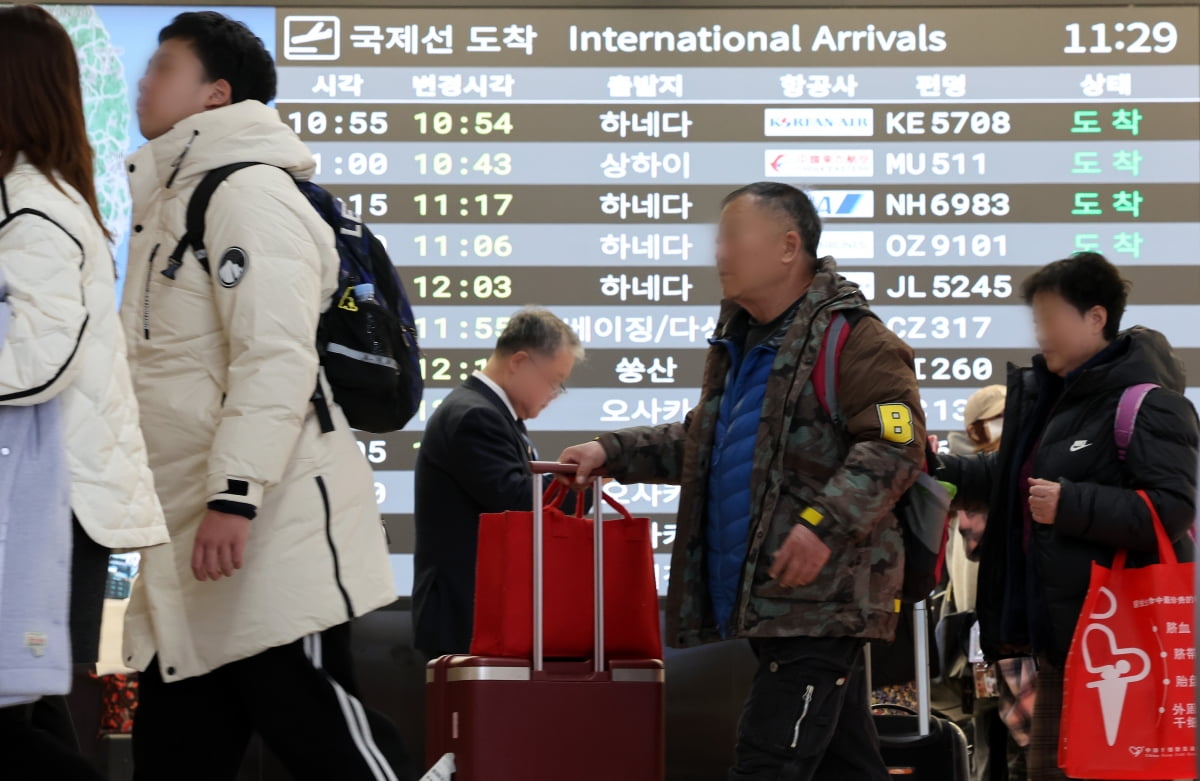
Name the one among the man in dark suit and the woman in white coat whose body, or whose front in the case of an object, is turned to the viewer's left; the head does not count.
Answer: the woman in white coat

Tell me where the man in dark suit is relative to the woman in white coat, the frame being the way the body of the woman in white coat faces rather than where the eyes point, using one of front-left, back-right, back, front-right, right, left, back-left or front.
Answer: back-right

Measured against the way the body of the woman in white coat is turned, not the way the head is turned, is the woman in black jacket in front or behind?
behind

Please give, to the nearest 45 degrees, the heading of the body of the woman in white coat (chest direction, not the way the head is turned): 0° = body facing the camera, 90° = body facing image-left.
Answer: approximately 90°

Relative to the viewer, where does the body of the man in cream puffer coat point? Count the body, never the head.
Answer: to the viewer's left

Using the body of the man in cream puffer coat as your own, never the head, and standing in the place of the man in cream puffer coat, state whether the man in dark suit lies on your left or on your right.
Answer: on your right
